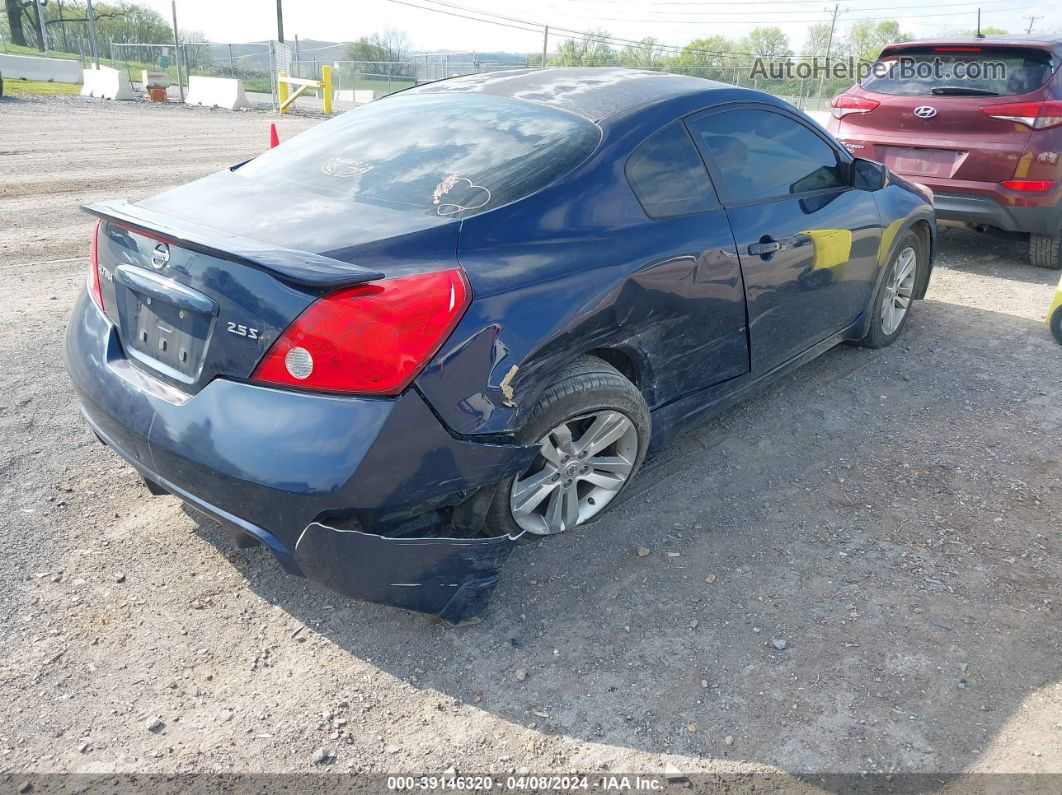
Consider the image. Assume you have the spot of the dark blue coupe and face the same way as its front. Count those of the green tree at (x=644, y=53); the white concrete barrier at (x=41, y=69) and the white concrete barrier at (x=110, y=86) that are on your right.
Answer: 0

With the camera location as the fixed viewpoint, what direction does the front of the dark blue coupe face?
facing away from the viewer and to the right of the viewer

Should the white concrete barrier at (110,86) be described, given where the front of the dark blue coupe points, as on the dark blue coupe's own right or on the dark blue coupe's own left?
on the dark blue coupe's own left

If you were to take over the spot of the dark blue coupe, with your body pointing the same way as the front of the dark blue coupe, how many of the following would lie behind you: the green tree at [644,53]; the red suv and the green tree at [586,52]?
0

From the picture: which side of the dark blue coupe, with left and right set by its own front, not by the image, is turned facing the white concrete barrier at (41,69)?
left

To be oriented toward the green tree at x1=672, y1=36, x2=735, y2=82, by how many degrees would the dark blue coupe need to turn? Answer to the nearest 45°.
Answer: approximately 45° to its left

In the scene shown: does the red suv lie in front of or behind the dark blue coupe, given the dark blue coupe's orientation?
in front

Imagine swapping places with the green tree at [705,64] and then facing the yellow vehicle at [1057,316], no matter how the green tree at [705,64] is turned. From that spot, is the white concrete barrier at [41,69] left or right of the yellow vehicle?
right

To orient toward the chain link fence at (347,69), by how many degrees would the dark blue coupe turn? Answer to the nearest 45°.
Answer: approximately 45° to its left

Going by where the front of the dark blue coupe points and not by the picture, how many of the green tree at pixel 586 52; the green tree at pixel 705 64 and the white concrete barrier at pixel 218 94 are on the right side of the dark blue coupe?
0

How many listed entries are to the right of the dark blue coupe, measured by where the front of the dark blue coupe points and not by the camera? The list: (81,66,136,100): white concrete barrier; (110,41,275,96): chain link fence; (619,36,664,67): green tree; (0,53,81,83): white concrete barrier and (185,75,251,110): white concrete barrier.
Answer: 0

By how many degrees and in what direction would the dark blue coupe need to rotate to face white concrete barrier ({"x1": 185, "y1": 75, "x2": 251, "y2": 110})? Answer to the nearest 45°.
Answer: approximately 45° to its left

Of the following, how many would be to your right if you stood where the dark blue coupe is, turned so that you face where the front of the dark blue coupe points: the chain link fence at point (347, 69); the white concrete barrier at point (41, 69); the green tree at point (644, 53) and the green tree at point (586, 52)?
0

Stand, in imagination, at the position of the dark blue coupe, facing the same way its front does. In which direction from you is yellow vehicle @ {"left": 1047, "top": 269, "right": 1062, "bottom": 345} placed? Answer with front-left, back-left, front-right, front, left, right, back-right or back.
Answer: front
